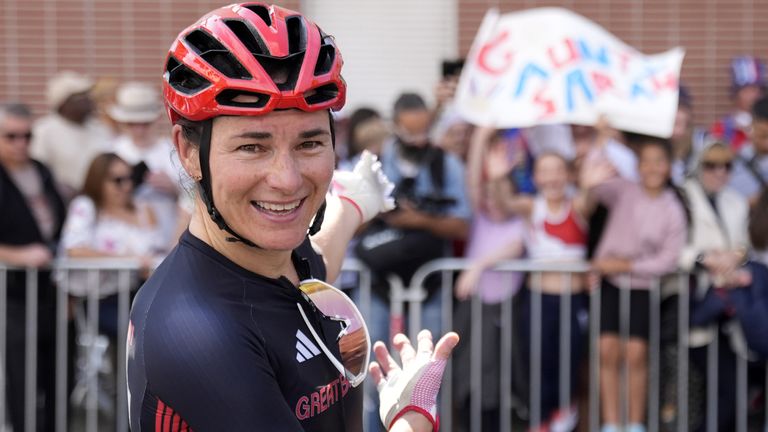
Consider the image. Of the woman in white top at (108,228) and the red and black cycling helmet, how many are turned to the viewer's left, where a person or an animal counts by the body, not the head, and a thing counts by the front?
0

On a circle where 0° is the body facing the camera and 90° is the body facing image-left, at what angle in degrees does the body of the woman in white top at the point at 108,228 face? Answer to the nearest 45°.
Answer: approximately 315°

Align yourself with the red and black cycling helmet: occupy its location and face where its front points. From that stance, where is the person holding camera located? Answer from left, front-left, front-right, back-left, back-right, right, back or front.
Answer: back-left

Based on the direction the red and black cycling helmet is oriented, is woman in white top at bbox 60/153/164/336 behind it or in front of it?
behind

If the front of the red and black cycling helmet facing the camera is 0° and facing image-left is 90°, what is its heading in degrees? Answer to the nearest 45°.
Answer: approximately 315°

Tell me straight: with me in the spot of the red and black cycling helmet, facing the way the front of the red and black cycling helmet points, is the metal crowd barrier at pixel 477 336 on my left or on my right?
on my left

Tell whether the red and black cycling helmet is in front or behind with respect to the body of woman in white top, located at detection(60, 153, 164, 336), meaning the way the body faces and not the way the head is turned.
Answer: in front

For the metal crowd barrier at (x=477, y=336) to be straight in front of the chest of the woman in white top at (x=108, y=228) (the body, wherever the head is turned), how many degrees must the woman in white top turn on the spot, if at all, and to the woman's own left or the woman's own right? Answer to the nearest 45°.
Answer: approximately 45° to the woman's own left
